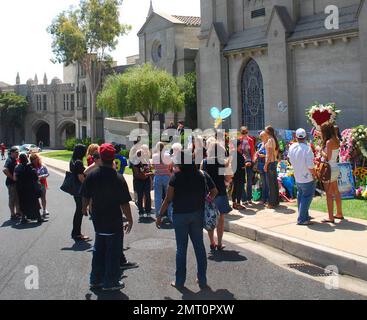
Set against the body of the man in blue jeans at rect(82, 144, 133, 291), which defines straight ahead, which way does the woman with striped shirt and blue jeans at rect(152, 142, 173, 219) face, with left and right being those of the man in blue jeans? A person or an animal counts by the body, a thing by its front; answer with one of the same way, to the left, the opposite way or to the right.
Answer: the same way

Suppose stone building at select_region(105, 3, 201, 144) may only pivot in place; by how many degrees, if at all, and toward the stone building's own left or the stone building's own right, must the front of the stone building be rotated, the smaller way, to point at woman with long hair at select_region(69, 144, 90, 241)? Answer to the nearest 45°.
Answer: approximately 45° to the stone building's own left

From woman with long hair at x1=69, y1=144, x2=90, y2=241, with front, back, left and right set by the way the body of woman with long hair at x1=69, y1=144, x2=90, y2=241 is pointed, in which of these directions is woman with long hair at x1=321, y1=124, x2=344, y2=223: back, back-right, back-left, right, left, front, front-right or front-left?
front

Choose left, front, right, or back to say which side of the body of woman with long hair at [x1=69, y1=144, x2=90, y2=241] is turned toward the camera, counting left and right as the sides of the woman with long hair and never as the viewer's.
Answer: right

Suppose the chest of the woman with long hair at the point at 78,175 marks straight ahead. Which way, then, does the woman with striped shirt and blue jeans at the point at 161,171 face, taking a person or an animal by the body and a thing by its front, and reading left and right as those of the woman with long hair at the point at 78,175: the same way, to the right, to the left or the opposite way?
to the left

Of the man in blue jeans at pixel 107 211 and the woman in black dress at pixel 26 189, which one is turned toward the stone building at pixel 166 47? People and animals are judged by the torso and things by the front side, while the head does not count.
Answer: the man in blue jeans

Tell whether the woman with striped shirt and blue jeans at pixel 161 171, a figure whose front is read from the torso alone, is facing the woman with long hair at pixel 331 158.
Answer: no

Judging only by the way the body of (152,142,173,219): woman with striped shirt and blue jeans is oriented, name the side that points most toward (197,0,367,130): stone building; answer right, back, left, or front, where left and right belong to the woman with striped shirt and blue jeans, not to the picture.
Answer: front

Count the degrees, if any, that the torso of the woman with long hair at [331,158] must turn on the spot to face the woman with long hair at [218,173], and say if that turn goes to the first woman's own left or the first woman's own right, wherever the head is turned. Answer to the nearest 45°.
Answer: approximately 45° to the first woman's own left

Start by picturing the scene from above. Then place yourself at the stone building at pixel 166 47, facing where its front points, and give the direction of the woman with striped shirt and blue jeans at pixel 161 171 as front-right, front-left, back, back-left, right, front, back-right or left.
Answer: front-left

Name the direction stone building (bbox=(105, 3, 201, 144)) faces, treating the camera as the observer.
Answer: facing the viewer and to the left of the viewer

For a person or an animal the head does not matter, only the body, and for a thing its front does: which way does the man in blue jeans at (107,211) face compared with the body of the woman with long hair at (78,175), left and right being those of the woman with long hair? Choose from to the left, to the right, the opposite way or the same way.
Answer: to the left

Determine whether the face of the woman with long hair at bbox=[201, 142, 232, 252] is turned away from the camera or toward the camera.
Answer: away from the camera

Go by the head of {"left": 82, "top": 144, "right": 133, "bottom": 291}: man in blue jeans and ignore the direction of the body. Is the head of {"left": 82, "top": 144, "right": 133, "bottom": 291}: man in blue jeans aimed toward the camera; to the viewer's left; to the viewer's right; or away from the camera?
away from the camera

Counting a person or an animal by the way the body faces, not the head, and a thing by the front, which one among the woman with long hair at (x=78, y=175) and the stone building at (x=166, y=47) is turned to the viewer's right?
the woman with long hair

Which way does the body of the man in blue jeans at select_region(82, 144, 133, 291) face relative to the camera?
away from the camera

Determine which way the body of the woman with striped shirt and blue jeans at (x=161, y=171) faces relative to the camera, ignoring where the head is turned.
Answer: away from the camera
